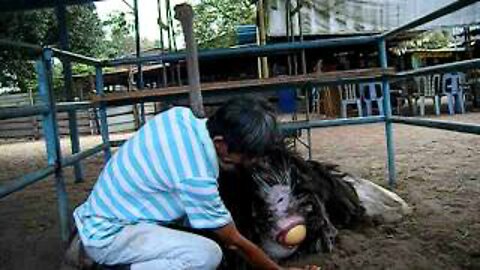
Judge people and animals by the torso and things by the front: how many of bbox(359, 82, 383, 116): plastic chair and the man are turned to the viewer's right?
1

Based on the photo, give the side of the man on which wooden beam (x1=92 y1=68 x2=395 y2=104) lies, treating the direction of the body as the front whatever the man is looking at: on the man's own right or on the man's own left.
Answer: on the man's own left

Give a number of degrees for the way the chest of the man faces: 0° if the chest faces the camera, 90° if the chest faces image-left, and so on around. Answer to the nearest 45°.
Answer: approximately 270°

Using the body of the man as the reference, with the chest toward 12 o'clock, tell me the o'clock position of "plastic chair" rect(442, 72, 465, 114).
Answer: The plastic chair is roughly at 10 o'clock from the man.
